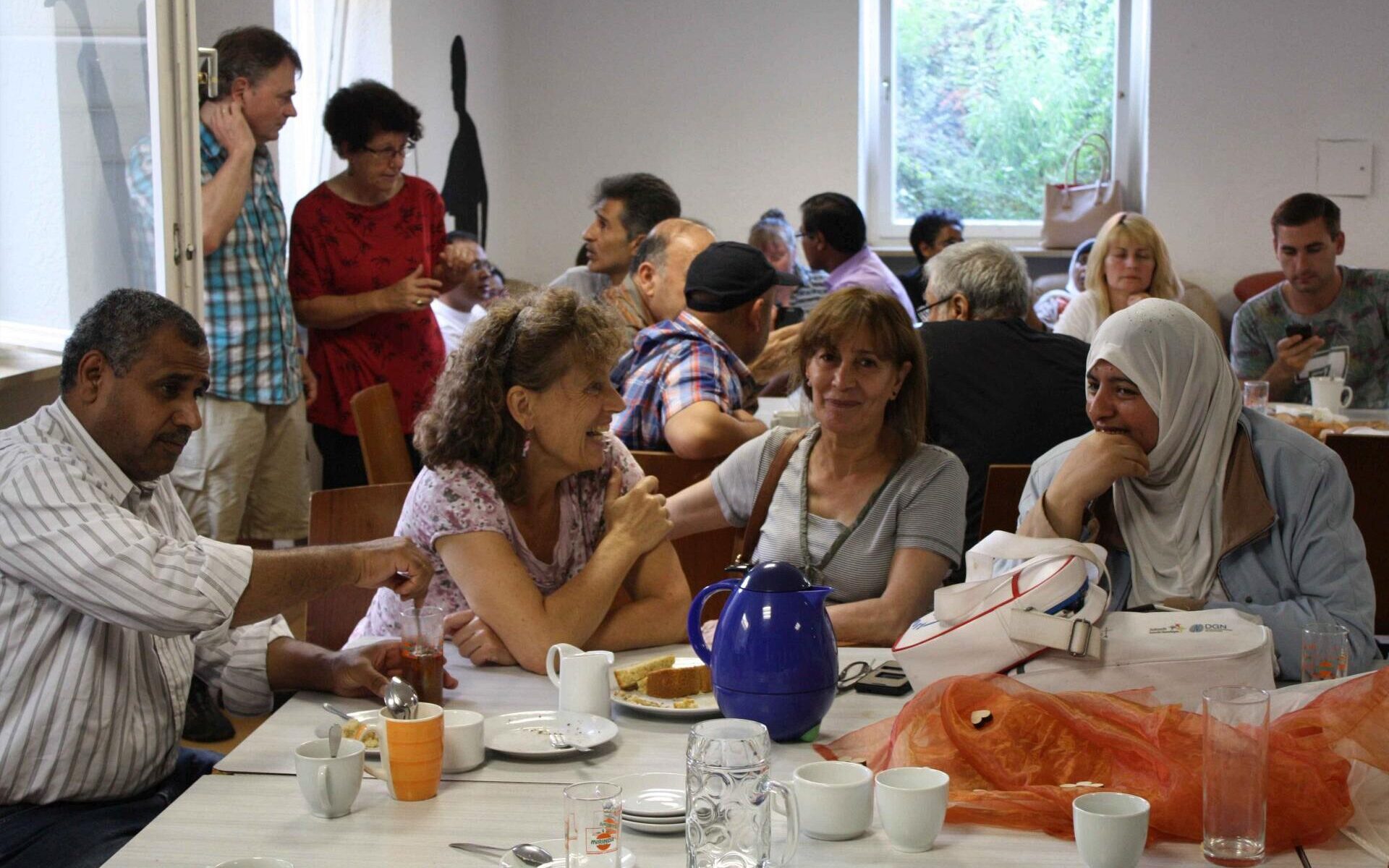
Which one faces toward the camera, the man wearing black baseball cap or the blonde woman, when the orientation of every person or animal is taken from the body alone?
the blonde woman

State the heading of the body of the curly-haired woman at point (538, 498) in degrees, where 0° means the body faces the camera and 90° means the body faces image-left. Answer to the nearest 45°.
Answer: approximately 315°

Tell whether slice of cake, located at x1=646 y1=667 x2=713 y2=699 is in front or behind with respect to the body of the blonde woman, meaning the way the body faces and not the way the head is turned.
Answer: in front

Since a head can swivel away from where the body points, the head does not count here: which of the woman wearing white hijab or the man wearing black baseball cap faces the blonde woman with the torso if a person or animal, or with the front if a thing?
the man wearing black baseball cap

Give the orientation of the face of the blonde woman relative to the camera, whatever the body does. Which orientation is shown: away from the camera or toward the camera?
toward the camera

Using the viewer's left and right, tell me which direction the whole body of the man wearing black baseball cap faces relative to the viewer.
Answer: facing away from the viewer and to the right of the viewer

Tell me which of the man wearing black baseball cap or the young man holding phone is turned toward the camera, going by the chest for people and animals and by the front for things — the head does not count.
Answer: the young man holding phone

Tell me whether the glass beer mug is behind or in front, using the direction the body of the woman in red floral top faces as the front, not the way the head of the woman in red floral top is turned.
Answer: in front

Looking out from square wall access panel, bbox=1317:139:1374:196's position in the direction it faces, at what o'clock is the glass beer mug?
The glass beer mug is roughly at 12 o'clock from the square wall access panel.

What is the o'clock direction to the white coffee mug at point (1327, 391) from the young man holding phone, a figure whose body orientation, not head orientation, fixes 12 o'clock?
The white coffee mug is roughly at 12 o'clock from the young man holding phone.

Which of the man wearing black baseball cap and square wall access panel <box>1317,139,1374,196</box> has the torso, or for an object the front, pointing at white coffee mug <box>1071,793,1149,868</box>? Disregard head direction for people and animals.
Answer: the square wall access panel

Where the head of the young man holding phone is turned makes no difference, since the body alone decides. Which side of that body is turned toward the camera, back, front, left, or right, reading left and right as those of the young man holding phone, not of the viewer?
front

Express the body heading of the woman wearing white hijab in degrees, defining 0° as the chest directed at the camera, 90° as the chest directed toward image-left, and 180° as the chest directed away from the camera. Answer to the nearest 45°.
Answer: approximately 45°

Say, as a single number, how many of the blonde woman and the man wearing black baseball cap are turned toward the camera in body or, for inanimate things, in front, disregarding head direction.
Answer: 1

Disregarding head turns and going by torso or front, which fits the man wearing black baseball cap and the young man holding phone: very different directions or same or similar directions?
very different directions

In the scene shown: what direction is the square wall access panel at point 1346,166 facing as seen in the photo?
toward the camera

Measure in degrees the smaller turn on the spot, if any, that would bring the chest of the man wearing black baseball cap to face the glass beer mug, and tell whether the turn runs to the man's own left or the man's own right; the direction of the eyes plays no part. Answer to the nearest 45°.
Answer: approximately 135° to the man's own right

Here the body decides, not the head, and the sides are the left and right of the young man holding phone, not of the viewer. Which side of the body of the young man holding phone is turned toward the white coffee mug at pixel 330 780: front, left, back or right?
front
